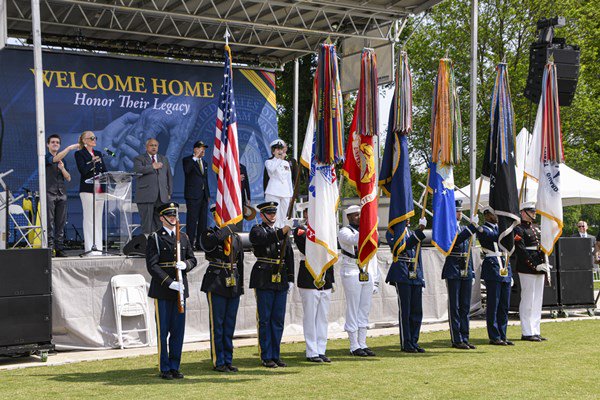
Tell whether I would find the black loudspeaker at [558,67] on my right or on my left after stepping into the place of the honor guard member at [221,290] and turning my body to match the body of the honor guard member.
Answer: on my left

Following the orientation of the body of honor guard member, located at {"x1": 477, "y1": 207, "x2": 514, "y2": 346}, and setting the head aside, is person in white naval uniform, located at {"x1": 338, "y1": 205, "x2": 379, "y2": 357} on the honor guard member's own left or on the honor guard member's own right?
on the honor guard member's own right

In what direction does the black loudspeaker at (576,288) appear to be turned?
toward the camera

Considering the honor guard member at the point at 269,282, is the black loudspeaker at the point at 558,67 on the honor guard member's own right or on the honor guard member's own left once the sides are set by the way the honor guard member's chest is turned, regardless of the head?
on the honor guard member's own left

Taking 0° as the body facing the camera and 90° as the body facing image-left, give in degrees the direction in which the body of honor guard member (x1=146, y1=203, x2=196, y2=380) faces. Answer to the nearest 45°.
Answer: approximately 315°

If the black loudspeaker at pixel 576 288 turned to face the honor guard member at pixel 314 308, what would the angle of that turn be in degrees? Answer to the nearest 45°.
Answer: approximately 45° to its right

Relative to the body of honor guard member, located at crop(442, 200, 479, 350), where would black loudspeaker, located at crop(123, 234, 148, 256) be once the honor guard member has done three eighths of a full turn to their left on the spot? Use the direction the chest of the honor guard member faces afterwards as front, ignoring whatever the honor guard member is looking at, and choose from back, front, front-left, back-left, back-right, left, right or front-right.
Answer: left

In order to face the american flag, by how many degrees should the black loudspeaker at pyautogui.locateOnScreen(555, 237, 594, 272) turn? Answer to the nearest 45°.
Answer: approximately 45° to its right

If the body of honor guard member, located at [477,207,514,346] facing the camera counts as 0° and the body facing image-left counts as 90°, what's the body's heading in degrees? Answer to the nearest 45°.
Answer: approximately 315°

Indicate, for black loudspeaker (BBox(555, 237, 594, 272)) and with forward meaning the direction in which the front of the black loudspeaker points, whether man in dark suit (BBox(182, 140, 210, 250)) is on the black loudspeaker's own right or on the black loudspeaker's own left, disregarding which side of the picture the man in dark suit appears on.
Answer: on the black loudspeaker's own right

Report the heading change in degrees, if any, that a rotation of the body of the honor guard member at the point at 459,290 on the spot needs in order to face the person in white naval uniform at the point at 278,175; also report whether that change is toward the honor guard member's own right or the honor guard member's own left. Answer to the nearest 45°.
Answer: approximately 180°

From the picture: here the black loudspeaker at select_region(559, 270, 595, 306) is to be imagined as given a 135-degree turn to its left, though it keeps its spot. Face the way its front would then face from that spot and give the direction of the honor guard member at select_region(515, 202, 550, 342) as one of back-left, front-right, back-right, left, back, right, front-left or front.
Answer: back-right

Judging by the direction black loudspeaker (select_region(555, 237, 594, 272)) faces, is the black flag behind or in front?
in front

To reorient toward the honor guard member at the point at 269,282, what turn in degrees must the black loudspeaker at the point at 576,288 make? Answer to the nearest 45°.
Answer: approximately 45° to its right

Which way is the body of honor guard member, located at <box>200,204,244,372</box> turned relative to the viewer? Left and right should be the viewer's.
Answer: facing the viewer and to the right of the viewer
